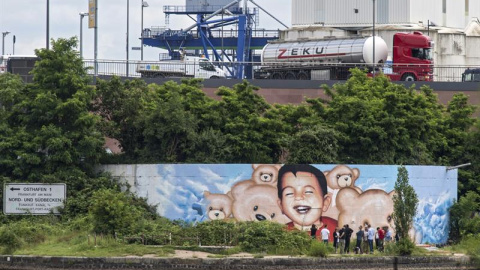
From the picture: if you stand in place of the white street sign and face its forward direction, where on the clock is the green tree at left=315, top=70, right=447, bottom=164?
The green tree is roughly at 9 o'clock from the white street sign.

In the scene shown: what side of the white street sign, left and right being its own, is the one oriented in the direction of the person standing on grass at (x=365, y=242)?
left

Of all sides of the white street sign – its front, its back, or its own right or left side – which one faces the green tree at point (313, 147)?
left

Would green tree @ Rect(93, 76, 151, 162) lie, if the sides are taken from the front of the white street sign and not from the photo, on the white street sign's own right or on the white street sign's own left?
on the white street sign's own left

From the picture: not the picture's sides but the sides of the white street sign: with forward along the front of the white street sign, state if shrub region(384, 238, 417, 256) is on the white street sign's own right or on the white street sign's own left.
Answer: on the white street sign's own left

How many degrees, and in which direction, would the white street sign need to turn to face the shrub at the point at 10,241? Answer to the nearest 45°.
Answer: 0° — it already faces it

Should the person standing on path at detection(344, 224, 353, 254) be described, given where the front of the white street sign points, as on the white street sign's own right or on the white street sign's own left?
on the white street sign's own left

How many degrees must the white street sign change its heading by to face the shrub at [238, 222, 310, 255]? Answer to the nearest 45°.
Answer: approximately 45° to its left

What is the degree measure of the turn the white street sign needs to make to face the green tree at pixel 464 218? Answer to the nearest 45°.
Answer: approximately 90° to its left

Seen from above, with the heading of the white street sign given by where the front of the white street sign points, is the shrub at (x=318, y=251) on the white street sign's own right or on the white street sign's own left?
on the white street sign's own left

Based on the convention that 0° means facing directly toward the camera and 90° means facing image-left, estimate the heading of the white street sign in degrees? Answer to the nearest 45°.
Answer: approximately 0°
